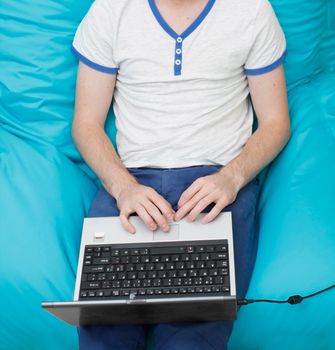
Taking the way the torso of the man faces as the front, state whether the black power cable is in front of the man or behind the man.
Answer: in front

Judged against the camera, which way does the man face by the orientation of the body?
toward the camera
